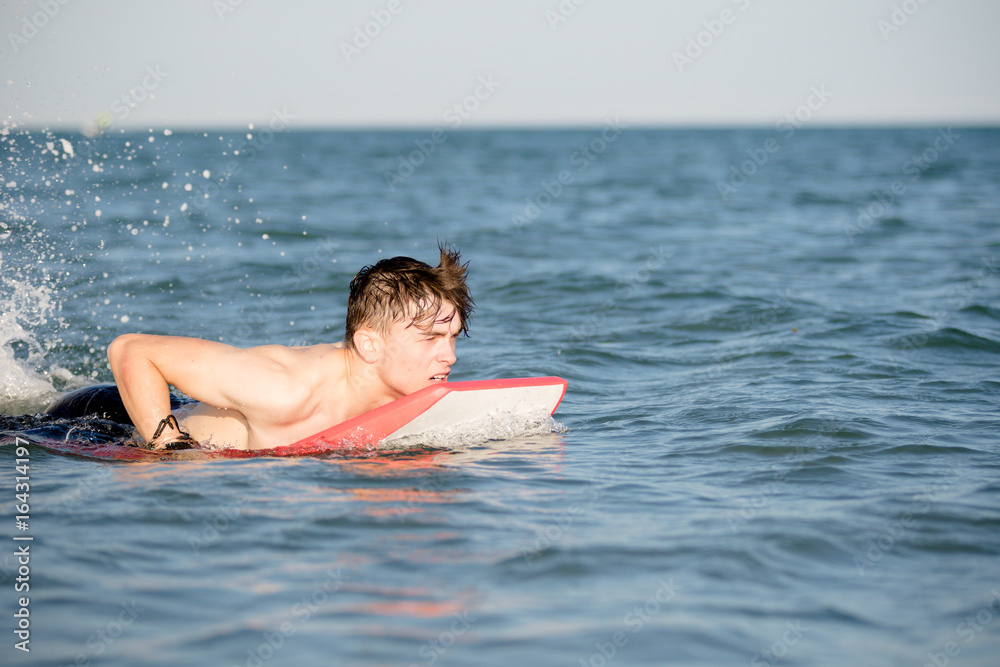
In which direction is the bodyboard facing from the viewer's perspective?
to the viewer's right
